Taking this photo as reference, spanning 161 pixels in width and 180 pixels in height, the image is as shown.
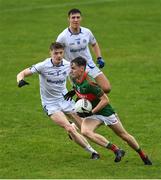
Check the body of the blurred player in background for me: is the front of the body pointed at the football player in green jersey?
yes

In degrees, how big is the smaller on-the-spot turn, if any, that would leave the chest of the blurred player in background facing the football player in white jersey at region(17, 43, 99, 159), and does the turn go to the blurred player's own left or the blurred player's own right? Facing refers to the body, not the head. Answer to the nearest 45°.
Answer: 0° — they already face them

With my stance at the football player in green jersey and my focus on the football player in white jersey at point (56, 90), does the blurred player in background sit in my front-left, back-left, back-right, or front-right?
front-right

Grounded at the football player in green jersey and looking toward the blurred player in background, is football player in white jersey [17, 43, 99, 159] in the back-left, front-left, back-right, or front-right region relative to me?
front-left

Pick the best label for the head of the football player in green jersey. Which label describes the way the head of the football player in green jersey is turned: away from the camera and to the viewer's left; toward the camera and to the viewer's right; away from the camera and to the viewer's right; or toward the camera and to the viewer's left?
toward the camera and to the viewer's left

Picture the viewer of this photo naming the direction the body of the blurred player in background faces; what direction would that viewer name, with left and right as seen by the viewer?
facing the viewer

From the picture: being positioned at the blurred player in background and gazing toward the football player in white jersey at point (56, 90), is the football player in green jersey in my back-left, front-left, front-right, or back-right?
front-left
